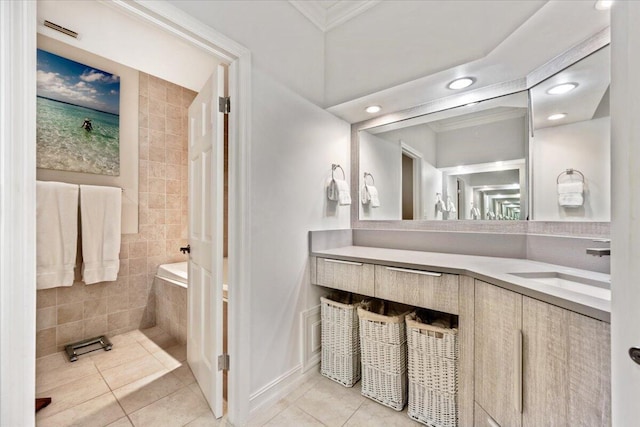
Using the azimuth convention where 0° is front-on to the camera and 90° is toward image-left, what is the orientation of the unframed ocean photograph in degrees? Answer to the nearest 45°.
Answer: approximately 315°

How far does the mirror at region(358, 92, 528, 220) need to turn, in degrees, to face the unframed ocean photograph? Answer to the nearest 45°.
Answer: approximately 45° to its right

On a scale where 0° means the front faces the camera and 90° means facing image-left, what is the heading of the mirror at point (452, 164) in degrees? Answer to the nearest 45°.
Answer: approximately 45°
